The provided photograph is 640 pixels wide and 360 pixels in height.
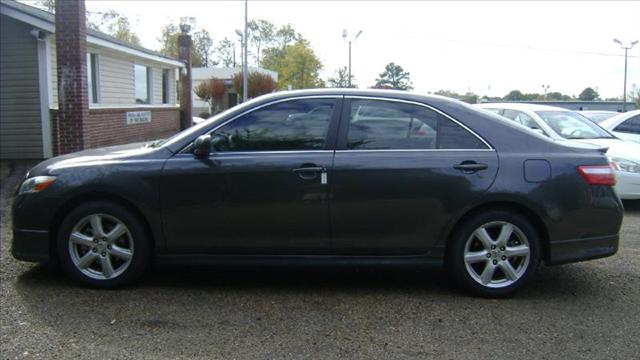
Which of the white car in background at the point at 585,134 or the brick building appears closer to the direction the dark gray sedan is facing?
the brick building

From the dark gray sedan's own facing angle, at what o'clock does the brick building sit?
The brick building is roughly at 2 o'clock from the dark gray sedan.

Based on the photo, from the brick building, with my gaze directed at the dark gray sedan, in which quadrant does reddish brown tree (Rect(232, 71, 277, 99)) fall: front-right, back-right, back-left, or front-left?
back-left

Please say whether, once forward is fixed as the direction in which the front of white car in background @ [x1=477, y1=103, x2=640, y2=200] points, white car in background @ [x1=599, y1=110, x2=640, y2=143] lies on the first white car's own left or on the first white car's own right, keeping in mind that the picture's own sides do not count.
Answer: on the first white car's own left

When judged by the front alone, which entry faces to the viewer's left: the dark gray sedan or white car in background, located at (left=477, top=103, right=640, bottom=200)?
the dark gray sedan

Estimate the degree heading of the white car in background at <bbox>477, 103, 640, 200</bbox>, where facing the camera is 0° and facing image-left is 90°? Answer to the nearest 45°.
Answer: approximately 315°

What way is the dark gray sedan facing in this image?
to the viewer's left

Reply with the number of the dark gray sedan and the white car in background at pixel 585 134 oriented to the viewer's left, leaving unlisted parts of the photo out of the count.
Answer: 1

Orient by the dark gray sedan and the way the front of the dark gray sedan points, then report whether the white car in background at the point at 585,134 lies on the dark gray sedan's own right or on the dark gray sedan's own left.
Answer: on the dark gray sedan's own right

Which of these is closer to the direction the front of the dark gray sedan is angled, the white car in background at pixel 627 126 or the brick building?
the brick building

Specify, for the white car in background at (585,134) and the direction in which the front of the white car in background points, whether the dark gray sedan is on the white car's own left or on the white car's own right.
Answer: on the white car's own right

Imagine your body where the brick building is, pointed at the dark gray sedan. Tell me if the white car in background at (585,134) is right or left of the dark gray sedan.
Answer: left

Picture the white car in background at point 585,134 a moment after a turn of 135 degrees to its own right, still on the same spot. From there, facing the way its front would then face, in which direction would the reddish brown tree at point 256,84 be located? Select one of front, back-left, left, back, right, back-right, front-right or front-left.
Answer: front-right
